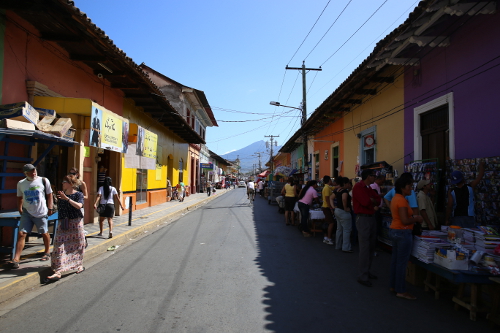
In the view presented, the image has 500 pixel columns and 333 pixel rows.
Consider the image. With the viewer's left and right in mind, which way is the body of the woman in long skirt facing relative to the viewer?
facing the viewer and to the left of the viewer

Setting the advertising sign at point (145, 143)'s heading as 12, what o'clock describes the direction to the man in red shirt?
The man in red shirt is roughly at 1 o'clock from the advertising sign.

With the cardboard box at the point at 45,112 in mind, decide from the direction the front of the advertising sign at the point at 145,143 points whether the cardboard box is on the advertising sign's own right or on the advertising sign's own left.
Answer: on the advertising sign's own right

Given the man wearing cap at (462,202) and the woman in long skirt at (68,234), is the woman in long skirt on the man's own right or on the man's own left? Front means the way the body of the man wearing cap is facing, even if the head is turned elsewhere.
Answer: on the man's own left

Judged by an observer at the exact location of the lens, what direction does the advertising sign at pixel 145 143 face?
facing the viewer and to the right of the viewer

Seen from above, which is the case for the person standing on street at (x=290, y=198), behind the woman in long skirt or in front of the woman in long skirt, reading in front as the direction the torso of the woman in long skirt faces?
behind

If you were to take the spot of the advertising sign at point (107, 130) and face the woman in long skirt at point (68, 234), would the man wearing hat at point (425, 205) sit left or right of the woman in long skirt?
left
